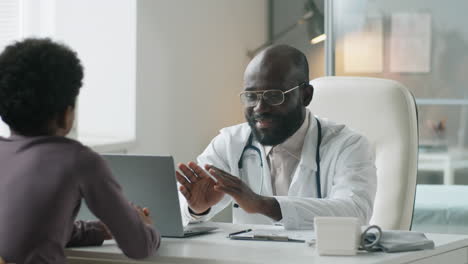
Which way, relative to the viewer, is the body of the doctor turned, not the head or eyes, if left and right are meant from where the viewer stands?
facing the viewer and to the left of the viewer

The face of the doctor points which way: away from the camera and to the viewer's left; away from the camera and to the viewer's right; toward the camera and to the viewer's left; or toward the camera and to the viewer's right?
toward the camera and to the viewer's left

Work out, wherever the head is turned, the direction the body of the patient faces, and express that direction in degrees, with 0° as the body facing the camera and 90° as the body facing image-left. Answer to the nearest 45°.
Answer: approximately 225°

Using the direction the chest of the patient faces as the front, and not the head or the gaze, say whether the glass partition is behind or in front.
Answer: in front

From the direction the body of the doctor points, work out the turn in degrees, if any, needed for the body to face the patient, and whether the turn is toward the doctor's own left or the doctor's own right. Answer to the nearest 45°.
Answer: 0° — they already face them

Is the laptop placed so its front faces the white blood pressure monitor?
no

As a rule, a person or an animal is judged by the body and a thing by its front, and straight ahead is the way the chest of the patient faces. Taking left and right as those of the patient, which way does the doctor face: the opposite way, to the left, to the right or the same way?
the opposite way

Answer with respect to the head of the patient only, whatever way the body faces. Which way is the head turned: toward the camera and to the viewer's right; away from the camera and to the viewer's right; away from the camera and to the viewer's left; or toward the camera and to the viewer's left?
away from the camera and to the viewer's right

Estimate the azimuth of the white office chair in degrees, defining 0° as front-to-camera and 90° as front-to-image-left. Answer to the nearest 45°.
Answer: approximately 45°
